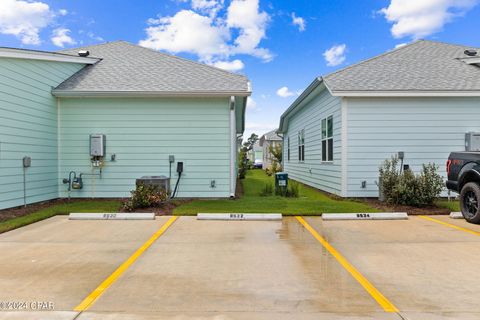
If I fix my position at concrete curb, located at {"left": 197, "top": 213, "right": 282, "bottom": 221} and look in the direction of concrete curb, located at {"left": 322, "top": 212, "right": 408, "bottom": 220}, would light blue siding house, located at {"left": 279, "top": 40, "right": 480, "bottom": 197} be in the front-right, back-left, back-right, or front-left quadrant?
front-left

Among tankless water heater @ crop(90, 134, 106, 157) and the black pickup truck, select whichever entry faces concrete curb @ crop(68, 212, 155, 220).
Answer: the tankless water heater

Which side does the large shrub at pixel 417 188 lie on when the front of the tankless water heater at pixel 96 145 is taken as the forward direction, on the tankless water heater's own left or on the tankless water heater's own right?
on the tankless water heater's own left

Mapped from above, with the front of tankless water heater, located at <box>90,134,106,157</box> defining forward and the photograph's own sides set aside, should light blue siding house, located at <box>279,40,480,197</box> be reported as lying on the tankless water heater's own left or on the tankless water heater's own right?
on the tankless water heater's own left

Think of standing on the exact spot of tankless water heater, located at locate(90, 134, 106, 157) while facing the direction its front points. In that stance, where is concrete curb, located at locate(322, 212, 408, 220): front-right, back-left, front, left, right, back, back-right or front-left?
front-left

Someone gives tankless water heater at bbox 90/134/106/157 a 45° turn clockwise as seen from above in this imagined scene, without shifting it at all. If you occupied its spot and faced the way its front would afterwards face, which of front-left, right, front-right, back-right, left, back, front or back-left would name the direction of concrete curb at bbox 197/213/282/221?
left

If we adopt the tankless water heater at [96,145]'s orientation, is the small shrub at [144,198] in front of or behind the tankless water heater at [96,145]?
in front

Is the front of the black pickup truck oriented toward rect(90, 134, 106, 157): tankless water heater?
no

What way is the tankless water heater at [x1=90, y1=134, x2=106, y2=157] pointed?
toward the camera

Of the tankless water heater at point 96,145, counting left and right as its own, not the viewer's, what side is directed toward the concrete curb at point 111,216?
front
